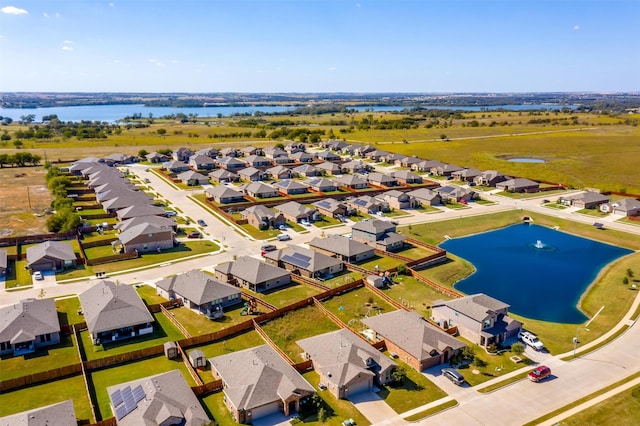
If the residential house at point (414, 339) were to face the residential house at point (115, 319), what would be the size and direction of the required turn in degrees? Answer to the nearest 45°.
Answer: approximately 135° to its right

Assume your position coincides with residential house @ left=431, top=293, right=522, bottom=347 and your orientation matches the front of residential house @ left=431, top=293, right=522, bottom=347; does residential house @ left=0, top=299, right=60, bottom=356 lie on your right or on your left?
on your right

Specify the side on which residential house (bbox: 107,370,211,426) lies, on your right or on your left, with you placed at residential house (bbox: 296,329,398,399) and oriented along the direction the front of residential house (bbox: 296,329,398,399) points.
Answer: on your right

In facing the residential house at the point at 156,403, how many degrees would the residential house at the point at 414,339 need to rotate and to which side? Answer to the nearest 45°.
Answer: approximately 90° to its right

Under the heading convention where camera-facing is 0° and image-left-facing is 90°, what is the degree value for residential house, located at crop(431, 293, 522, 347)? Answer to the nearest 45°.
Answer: approximately 315°

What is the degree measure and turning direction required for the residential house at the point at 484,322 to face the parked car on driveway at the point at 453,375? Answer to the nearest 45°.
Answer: approximately 45° to its right

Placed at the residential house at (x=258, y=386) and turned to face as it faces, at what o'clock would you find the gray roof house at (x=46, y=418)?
The gray roof house is roughly at 4 o'clock from the residential house.

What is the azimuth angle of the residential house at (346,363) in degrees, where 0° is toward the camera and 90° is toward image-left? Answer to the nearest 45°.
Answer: approximately 315°
